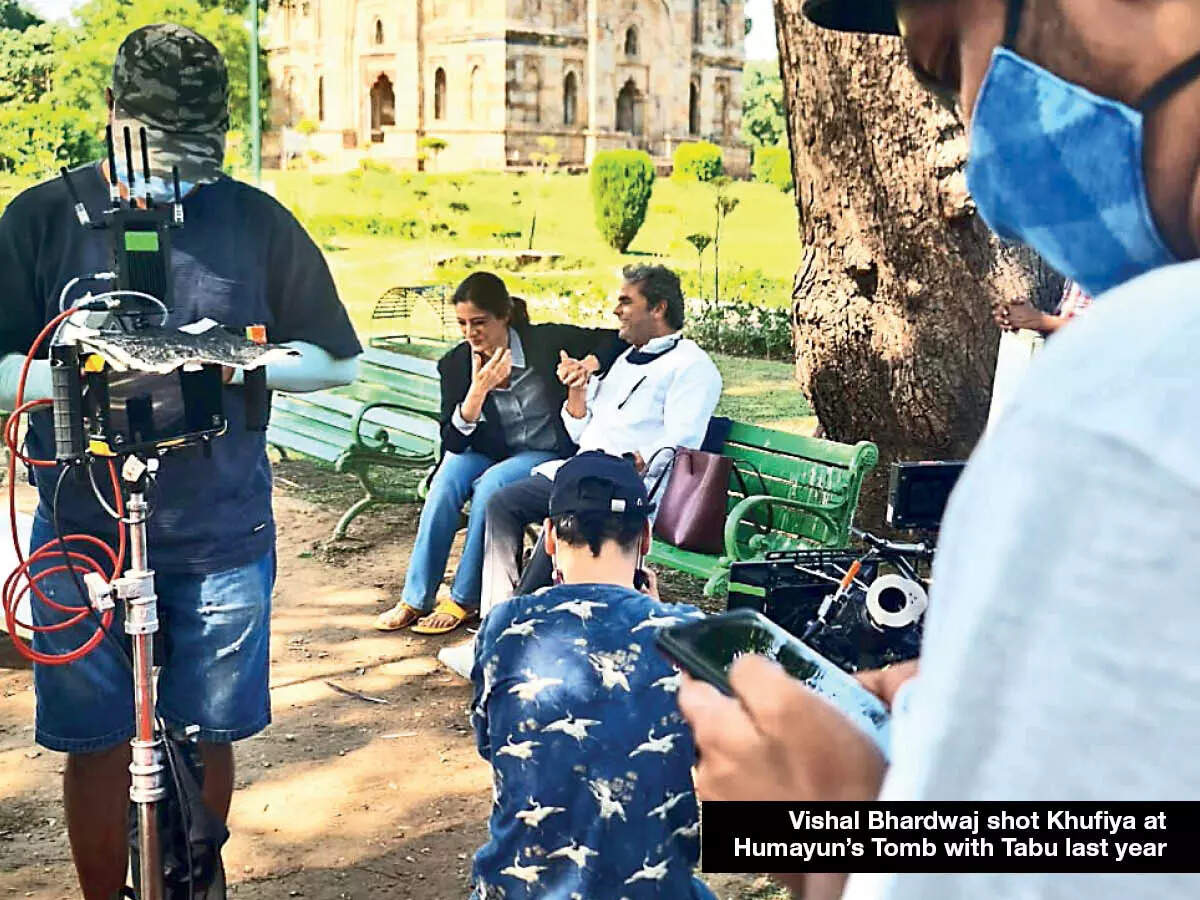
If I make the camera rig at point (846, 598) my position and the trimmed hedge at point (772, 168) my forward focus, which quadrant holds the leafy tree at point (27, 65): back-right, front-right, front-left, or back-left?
front-left

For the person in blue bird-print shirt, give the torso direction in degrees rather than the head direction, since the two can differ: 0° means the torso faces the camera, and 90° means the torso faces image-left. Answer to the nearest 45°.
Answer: approximately 180°

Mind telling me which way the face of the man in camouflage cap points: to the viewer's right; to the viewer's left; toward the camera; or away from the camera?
toward the camera

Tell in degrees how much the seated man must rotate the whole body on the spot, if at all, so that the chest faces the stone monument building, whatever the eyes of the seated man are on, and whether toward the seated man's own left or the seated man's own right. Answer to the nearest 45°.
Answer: approximately 135° to the seated man's own right

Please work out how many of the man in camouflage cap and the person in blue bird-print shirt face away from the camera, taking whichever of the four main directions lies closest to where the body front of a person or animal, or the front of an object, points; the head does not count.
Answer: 1

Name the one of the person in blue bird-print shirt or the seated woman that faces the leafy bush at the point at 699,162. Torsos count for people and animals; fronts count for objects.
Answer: the person in blue bird-print shirt

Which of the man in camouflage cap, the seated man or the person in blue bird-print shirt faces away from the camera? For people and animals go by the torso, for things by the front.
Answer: the person in blue bird-print shirt

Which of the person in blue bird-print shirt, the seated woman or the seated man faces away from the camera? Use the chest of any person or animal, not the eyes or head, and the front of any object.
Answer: the person in blue bird-print shirt

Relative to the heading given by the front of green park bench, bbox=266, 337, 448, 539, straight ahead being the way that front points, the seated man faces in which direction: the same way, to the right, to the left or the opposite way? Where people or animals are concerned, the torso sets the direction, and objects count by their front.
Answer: the same way

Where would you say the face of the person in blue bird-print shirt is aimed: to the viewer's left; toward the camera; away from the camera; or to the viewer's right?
away from the camera

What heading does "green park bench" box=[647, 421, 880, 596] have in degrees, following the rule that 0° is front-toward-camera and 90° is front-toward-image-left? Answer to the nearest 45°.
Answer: approximately 45°

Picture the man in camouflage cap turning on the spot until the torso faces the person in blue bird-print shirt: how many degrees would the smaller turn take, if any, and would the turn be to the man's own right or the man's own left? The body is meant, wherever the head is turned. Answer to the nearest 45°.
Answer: approximately 45° to the man's own left

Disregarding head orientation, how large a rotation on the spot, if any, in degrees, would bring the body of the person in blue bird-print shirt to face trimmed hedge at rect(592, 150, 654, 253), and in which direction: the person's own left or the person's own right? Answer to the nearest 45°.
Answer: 0° — they already face it

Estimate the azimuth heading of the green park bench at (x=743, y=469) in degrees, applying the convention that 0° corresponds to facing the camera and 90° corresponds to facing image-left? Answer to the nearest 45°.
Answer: approximately 45°

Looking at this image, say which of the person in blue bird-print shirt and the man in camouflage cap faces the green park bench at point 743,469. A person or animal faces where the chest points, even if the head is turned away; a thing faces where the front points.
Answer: the person in blue bird-print shirt

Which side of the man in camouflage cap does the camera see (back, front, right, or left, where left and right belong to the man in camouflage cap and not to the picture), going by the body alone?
front
